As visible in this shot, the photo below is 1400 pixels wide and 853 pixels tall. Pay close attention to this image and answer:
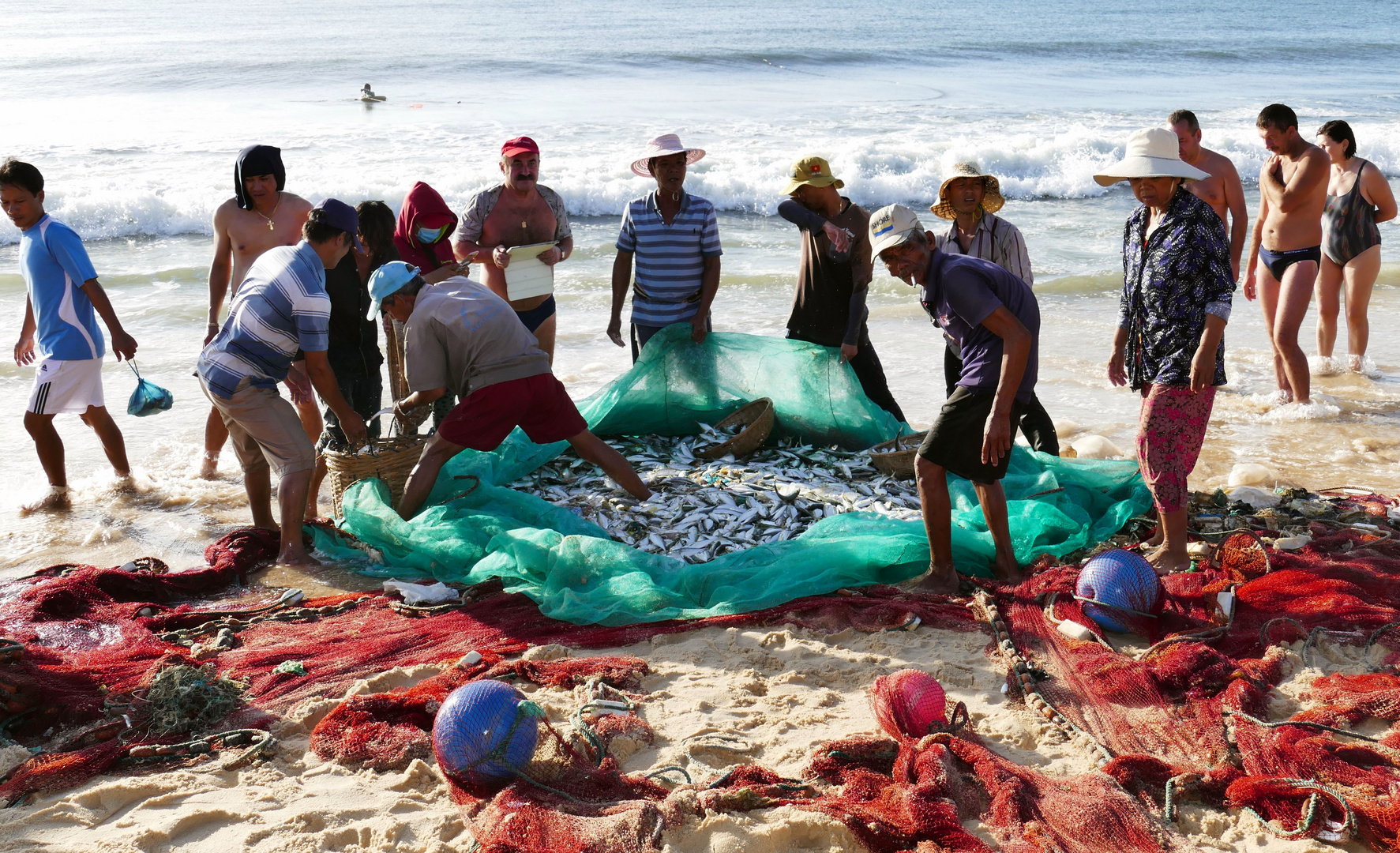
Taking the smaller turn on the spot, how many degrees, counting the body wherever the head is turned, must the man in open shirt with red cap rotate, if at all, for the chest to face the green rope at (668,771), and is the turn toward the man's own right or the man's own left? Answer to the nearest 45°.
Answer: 0° — they already face it

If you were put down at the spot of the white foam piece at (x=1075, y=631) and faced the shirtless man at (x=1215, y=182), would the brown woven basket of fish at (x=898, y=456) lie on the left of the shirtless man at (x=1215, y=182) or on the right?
left

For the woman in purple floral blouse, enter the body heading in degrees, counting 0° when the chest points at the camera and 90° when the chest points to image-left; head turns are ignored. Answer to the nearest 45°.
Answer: approximately 45°

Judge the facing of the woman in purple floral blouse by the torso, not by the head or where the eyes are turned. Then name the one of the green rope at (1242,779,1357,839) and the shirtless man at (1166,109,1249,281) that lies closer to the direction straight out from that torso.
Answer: the green rope
